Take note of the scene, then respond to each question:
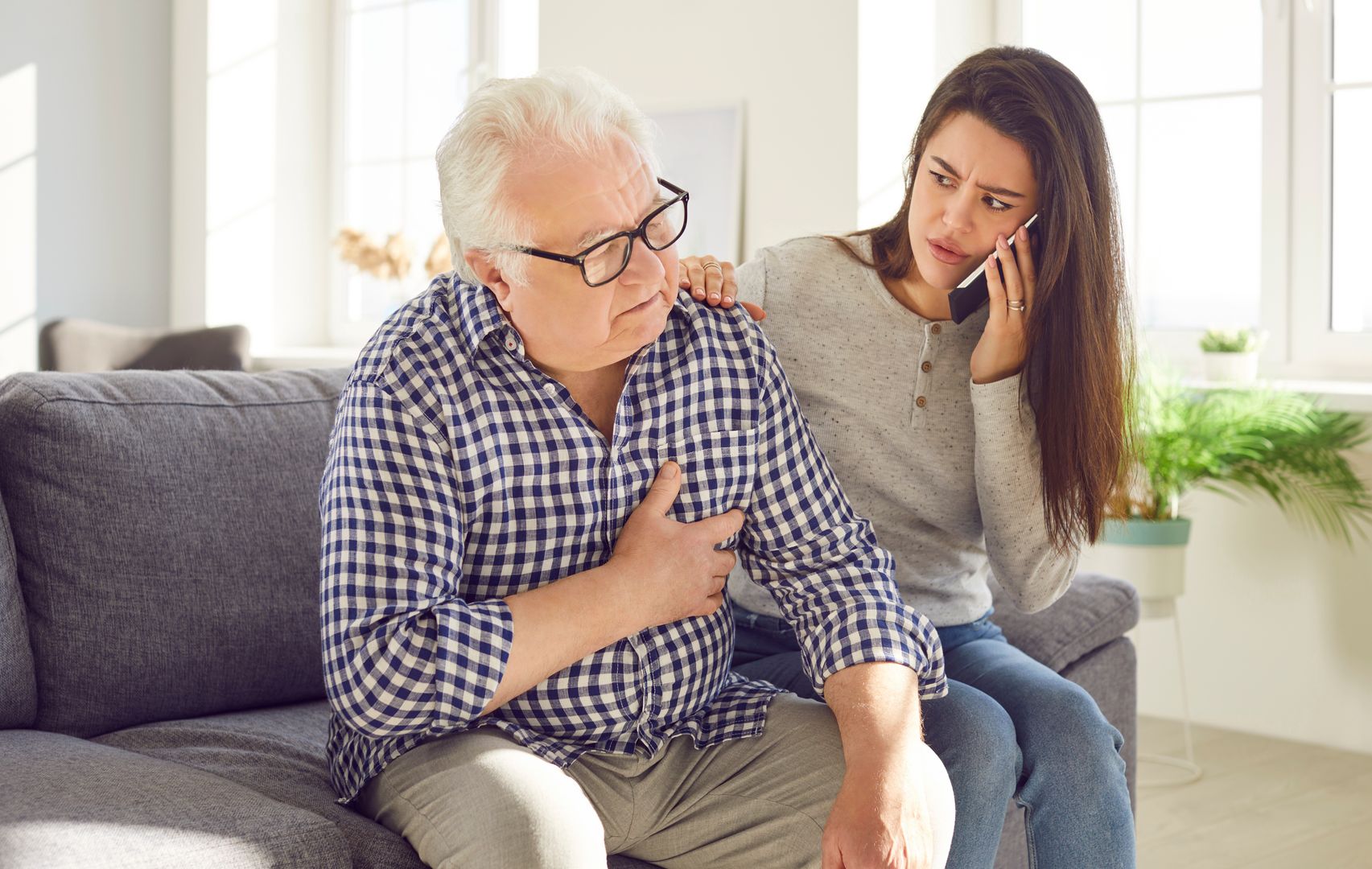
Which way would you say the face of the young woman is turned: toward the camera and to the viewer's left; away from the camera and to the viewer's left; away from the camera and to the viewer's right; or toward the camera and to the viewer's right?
toward the camera and to the viewer's left

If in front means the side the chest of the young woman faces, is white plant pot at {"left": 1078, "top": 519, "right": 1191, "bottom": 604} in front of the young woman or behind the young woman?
behind

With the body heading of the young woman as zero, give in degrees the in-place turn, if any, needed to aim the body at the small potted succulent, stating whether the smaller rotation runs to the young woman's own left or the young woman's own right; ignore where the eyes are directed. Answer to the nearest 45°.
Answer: approximately 180°

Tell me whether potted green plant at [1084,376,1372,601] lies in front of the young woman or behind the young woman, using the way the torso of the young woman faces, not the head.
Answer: behind

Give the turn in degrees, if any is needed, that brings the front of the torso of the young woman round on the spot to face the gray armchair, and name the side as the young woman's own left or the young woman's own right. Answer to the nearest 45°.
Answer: approximately 135° to the young woman's own right

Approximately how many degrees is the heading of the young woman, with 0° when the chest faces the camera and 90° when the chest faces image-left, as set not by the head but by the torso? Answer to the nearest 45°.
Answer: approximately 0°

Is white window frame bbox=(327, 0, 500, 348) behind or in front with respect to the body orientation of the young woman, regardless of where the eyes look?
behind
